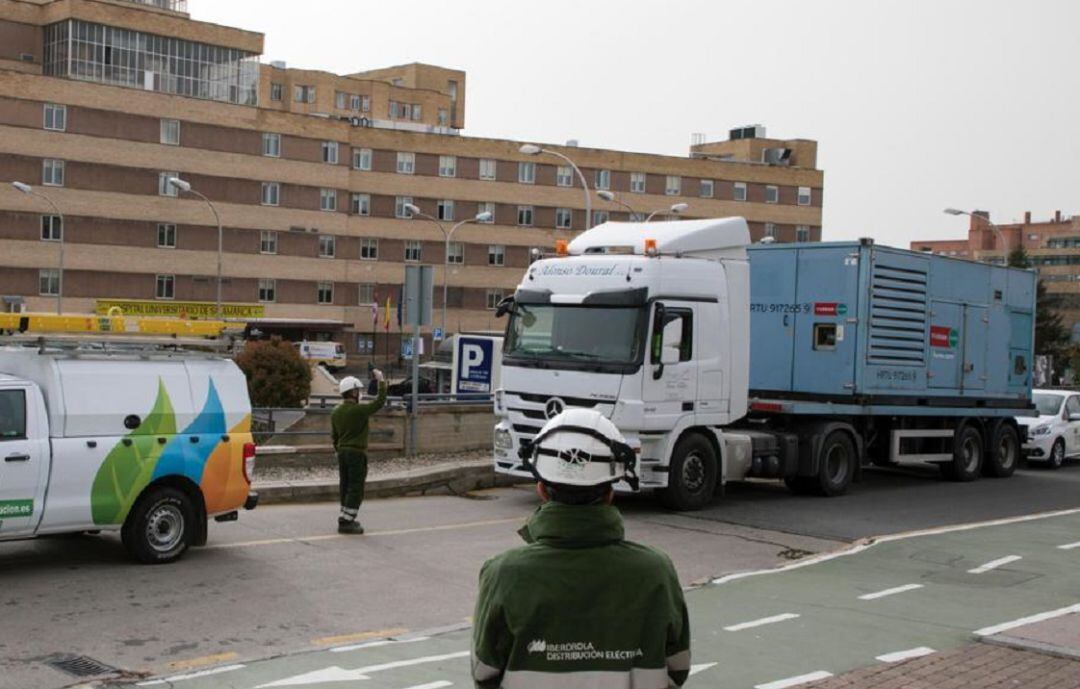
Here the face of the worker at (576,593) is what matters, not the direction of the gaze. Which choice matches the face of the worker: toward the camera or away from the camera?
away from the camera

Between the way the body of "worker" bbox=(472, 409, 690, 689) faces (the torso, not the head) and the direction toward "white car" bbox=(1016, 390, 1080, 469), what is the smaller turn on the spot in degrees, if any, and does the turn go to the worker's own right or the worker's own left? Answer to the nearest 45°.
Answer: approximately 45° to the worker's own right

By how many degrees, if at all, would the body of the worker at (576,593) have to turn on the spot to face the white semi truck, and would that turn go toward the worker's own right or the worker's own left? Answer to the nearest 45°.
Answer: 0° — they already face it

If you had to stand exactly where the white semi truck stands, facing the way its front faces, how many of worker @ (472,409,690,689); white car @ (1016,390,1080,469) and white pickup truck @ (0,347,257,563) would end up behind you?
1

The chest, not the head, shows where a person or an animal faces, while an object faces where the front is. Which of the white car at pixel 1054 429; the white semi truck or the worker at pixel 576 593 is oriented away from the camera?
the worker

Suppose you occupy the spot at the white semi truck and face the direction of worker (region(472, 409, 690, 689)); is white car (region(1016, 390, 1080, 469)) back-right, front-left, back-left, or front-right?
back-left

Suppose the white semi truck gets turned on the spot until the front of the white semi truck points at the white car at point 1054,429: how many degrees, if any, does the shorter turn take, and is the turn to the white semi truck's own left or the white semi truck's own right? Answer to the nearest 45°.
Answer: approximately 180°

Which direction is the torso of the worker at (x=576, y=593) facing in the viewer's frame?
away from the camera

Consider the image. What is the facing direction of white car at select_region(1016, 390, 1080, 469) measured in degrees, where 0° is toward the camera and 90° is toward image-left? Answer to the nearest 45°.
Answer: approximately 45°

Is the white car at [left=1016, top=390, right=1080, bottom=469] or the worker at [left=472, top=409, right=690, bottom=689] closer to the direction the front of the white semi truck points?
the worker

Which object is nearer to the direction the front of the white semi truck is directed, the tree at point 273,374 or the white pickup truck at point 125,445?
the white pickup truck

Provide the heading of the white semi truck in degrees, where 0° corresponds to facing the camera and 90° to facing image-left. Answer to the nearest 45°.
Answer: approximately 45°
